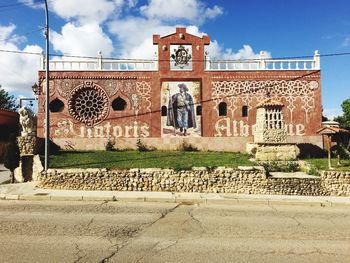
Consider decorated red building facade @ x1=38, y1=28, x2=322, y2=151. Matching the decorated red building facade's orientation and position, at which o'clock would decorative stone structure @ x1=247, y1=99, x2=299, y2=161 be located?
The decorative stone structure is roughly at 10 o'clock from the decorated red building facade.

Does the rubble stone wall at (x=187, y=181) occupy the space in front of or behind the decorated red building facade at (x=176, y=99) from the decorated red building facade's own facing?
in front

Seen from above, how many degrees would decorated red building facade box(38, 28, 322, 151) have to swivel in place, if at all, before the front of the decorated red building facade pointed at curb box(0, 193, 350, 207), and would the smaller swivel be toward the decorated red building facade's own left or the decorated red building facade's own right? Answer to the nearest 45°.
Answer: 0° — it already faces it

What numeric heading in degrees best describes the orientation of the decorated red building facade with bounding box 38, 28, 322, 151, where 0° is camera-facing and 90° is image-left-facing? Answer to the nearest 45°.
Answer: approximately 0°

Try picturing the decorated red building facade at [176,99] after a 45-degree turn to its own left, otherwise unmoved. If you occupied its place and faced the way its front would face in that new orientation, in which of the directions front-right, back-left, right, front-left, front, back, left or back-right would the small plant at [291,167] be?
front

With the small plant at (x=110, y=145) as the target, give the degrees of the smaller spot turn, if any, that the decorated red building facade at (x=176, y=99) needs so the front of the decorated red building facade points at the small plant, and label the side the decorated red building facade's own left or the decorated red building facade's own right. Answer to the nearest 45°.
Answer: approximately 90° to the decorated red building facade's own right

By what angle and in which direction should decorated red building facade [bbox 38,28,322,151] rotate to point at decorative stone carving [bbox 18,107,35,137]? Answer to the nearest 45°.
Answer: approximately 45° to its right
